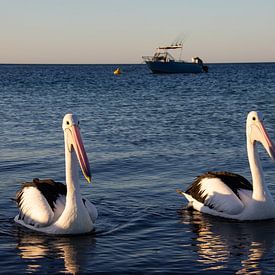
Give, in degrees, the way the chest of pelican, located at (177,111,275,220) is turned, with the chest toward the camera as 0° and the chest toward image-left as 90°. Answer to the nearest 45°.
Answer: approximately 270°

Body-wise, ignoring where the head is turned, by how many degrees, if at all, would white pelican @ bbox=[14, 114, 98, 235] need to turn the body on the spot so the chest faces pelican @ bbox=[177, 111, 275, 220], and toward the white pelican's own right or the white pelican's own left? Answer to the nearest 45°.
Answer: approximately 45° to the white pelican's own left

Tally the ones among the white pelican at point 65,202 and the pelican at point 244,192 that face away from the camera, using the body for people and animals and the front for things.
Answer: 0

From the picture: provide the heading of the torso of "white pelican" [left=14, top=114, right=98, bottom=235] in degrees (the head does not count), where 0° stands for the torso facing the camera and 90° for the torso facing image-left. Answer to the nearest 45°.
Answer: approximately 315°

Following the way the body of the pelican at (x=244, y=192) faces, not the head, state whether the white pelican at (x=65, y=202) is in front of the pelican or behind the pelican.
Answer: behind
